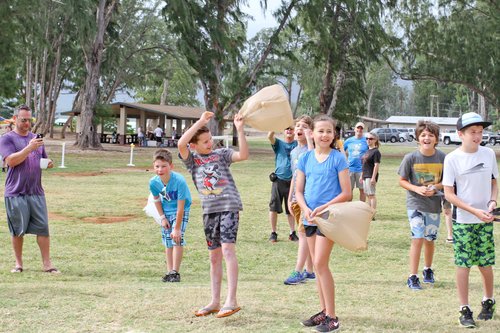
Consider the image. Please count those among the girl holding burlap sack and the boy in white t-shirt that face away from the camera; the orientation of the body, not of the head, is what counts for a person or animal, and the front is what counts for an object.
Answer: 0

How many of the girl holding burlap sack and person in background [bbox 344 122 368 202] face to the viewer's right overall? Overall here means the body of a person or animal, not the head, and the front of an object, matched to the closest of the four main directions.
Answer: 0

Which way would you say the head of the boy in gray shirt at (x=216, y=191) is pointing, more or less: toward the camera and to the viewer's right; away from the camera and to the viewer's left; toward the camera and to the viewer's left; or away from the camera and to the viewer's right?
toward the camera and to the viewer's right

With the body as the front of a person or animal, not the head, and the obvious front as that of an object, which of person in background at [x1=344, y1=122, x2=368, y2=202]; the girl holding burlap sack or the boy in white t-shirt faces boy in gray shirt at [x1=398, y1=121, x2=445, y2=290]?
the person in background

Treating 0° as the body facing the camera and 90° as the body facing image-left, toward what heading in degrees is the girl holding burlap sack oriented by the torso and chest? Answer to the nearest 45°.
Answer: approximately 45°

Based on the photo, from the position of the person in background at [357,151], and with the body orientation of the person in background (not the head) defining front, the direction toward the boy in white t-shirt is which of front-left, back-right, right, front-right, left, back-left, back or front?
front

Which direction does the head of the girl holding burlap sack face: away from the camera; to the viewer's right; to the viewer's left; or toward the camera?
toward the camera

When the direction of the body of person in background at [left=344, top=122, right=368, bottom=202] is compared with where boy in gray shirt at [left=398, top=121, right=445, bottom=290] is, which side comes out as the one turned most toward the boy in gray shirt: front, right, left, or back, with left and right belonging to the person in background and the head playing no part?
front

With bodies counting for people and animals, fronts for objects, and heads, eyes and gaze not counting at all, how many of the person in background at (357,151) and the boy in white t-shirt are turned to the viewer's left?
0

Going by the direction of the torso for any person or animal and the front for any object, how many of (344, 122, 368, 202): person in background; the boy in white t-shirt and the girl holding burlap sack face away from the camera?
0

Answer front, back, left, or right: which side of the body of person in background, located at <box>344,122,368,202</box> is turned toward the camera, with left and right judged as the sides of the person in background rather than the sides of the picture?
front
